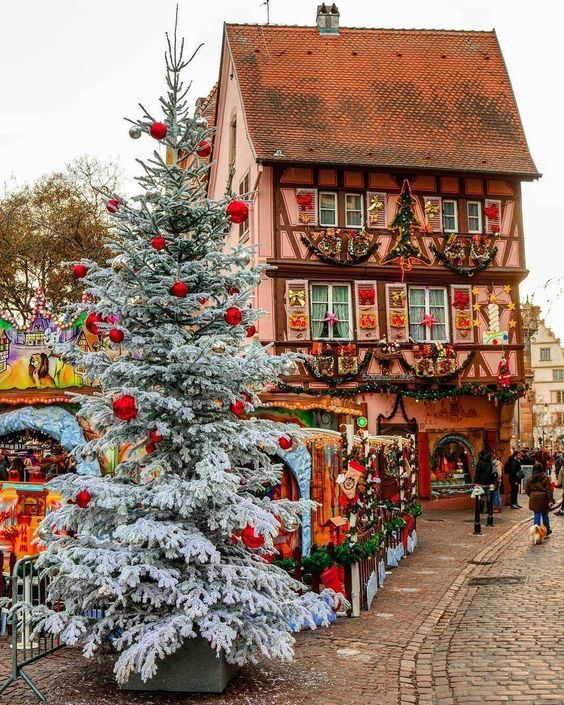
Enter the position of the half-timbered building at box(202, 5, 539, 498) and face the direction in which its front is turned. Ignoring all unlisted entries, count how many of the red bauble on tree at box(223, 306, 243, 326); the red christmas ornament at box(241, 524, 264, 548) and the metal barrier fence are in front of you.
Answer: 3

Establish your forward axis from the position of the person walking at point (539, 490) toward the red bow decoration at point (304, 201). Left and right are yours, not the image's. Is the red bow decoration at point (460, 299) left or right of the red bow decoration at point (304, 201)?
right

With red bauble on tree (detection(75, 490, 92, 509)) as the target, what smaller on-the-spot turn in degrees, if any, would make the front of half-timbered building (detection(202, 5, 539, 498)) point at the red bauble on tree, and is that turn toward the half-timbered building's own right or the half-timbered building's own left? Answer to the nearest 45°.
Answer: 0° — it already faces it

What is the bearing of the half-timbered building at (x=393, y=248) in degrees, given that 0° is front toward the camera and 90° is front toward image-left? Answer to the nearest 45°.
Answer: approximately 0°

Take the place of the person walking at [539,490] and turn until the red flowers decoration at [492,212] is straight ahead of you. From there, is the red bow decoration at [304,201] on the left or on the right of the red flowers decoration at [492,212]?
left

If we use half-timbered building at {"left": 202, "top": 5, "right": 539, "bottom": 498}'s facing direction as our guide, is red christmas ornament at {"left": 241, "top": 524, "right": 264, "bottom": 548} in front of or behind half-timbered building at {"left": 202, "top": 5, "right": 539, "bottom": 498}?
in front

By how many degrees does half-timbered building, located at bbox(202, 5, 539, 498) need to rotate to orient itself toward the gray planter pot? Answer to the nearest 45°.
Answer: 0° — it already faces it

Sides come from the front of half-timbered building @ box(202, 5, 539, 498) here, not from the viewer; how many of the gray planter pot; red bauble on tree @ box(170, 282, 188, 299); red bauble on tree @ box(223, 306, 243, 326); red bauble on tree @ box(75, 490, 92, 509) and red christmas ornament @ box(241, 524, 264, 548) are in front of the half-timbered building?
5

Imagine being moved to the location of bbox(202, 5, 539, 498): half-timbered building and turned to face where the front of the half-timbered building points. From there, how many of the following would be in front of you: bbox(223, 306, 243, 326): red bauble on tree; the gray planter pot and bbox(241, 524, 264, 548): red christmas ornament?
3

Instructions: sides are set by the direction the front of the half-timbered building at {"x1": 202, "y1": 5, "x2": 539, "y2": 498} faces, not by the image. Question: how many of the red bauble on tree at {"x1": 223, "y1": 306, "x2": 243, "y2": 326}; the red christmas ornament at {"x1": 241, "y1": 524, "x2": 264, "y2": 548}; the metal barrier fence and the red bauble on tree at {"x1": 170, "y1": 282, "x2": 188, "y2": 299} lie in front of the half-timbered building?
4

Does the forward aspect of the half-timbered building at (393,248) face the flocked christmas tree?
yes

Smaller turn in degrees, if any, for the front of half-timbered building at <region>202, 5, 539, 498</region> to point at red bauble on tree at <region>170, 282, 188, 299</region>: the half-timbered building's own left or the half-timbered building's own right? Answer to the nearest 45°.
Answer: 0° — it already faces it
